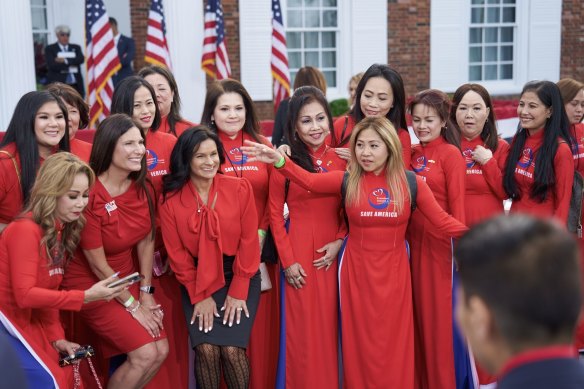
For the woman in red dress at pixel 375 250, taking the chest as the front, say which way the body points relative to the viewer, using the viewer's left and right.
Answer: facing the viewer

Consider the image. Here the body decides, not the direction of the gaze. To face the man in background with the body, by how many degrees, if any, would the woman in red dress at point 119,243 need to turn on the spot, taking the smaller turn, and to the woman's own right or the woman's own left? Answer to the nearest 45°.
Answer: approximately 135° to the woman's own left

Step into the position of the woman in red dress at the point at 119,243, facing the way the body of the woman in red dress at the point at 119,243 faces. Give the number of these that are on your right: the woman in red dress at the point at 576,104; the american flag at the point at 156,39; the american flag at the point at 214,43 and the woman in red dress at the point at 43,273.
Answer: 1

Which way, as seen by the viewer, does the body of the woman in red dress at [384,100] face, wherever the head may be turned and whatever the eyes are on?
toward the camera

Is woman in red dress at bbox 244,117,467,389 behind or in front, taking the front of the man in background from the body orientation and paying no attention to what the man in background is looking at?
in front

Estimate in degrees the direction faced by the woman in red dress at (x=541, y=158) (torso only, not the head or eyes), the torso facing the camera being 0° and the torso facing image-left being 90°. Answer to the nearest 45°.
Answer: approximately 45°

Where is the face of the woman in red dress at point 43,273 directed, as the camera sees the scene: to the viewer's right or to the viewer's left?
to the viewer's right

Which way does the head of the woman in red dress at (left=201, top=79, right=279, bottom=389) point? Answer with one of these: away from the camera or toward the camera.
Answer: toward the camera

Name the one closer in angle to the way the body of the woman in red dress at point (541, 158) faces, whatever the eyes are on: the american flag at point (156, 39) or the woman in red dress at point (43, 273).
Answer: the woman in red dress

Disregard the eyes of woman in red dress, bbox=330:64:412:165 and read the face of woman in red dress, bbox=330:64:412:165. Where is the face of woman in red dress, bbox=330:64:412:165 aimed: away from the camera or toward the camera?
toward the camera

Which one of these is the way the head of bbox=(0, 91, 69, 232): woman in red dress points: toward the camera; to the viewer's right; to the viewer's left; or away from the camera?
toward the camera

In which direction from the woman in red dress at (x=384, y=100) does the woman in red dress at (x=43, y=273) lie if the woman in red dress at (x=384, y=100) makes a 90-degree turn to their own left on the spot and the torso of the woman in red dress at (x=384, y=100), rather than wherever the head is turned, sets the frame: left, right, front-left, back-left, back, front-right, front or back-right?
back-right

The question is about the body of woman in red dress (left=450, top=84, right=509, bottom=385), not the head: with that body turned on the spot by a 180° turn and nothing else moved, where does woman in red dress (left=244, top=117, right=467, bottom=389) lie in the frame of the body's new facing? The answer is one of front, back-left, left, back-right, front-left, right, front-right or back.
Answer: back

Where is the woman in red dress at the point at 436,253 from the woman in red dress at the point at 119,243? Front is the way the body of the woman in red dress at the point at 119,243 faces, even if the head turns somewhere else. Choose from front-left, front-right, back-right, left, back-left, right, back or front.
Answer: front-left
